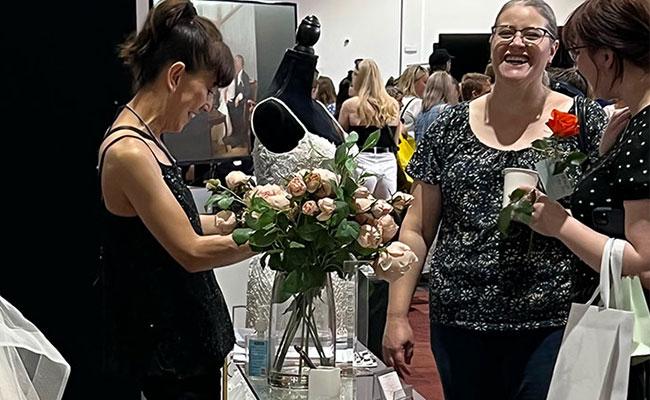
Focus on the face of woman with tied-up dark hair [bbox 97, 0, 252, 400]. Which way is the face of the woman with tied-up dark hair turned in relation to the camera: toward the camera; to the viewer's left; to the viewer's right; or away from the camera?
to the viewer's right

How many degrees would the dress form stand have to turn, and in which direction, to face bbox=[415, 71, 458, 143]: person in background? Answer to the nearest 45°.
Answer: approximately 135° to its left

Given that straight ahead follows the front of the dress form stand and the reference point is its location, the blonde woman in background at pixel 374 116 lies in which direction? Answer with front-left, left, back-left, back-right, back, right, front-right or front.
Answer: back-left

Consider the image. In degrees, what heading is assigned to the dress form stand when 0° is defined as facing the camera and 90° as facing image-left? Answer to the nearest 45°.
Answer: approximately 315°

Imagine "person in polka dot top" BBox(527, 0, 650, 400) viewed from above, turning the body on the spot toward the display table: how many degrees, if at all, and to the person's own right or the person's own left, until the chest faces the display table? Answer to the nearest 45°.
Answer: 0° — they already face it

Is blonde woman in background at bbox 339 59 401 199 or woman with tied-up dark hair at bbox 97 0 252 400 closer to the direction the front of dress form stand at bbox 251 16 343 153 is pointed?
the woman with tied-up dark hair

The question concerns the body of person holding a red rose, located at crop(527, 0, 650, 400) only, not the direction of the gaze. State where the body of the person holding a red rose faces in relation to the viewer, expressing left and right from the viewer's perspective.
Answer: facing to the left of the viewer

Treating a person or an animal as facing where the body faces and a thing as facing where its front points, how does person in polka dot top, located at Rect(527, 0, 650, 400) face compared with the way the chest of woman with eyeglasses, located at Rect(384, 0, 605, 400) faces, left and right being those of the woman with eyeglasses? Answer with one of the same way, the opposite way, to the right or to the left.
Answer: to the right

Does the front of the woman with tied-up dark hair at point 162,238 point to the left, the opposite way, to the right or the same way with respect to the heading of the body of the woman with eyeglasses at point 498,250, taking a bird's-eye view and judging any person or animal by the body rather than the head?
to the left

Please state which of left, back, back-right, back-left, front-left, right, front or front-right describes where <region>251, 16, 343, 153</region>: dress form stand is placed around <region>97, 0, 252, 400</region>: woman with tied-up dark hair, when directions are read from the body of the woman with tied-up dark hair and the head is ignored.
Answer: front-left

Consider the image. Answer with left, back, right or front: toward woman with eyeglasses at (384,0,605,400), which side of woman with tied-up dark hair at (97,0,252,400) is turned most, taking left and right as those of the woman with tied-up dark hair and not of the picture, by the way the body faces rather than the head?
front

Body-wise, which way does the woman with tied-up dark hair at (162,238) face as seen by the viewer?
to the viewer's right

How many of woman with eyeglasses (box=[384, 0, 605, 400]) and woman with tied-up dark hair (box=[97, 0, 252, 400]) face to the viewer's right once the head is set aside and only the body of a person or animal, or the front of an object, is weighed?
1

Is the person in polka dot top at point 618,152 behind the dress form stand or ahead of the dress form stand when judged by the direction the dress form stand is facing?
ahead

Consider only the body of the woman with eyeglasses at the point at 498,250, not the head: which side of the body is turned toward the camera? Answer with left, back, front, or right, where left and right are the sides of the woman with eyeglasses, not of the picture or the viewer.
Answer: front

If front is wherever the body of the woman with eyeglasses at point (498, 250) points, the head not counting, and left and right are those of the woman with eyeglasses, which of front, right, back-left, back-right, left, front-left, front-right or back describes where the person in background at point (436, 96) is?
back
